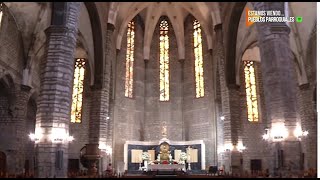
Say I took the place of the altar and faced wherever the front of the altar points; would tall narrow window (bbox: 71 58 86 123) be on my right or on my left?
on my right

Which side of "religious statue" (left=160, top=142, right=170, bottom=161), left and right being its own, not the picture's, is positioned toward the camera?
front

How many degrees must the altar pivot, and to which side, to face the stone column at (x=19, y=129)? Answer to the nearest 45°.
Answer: approximately 45° to its right

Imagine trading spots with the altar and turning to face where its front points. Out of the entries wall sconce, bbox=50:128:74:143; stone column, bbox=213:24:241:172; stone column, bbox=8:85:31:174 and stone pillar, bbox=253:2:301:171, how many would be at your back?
0

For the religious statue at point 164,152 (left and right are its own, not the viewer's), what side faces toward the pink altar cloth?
front

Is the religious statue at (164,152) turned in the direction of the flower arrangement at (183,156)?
no

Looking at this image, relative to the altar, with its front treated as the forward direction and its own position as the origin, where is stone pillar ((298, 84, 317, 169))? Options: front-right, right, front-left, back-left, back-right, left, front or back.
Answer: front-left

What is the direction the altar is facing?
toward the camera

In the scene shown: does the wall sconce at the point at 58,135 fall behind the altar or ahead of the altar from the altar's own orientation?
ahead

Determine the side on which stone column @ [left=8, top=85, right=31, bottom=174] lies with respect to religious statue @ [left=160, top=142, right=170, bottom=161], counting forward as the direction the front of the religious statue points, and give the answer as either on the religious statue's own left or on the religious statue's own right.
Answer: on the religious statue's own right
